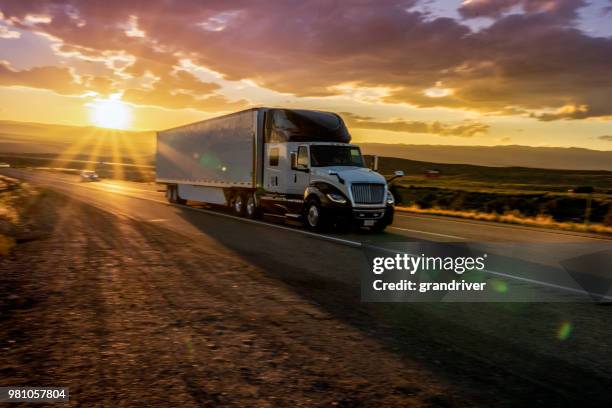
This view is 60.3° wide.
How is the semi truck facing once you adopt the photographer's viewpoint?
facing the viewer and to the right of the viewer
